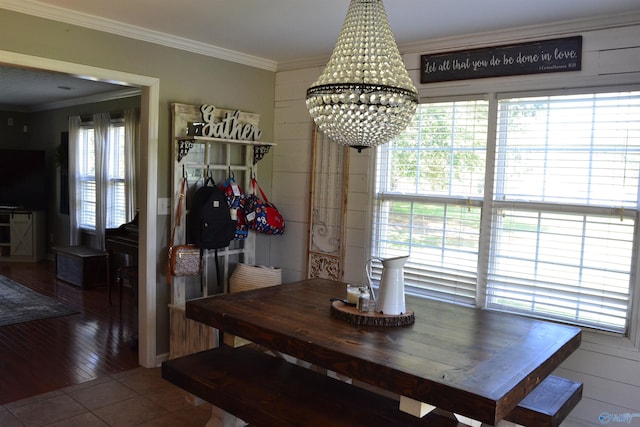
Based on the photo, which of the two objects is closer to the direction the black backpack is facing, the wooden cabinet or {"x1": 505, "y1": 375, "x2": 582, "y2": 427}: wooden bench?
the wooden bench

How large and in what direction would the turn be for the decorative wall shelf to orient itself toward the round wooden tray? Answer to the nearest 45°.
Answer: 0° — it already faces it

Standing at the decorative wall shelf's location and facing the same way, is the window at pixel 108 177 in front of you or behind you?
behind

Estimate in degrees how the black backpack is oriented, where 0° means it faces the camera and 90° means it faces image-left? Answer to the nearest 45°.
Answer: approximately 315°

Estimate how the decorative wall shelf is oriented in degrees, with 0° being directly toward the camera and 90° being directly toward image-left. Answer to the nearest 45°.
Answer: approximately 315°

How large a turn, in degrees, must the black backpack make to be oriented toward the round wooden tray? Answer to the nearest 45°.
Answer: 0° — it already faces it

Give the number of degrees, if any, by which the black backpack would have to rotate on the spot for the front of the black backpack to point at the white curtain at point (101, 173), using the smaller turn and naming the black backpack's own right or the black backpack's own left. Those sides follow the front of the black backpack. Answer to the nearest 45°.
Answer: approximately 180°

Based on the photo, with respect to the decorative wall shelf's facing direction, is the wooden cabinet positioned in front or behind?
behind

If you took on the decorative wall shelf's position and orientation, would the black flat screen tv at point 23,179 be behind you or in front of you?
behind
